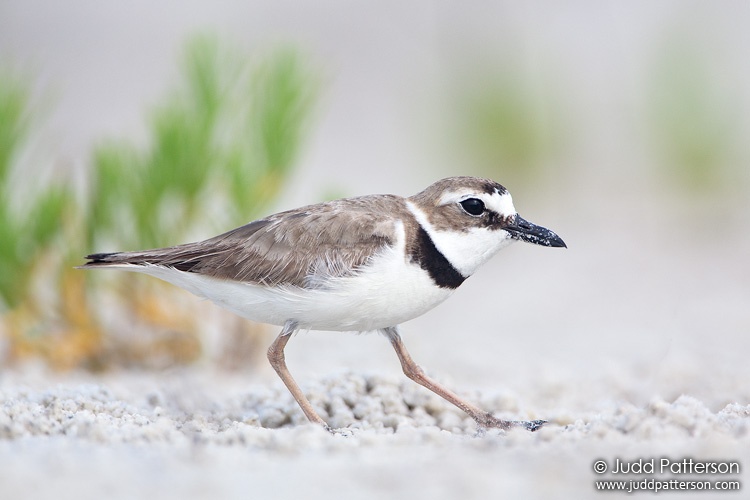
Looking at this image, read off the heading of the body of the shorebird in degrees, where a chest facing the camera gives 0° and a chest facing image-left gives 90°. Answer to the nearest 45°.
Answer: approximately 270°

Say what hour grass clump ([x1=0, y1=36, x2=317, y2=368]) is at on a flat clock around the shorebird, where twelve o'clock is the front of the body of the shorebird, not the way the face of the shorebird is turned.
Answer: The grass clump is roughly at 8 o'clock from the shorebird.
